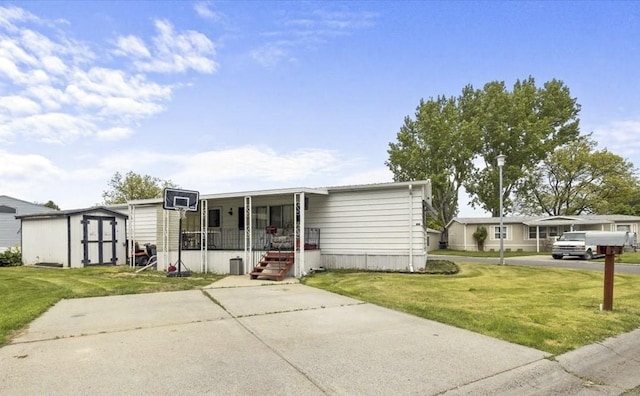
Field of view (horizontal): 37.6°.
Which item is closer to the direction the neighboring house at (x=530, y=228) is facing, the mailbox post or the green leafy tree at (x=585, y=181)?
the mailbox post

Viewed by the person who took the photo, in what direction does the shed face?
facing the viewer and to the right of the viewer

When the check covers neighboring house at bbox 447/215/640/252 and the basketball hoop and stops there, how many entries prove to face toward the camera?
2

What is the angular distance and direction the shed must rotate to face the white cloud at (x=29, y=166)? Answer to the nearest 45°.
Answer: approximately 135° to its left

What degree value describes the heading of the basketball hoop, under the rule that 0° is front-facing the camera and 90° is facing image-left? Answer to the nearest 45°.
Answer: approximately 0°

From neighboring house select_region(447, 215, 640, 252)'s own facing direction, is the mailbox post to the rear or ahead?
ahead

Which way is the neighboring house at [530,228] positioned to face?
toward the camera
